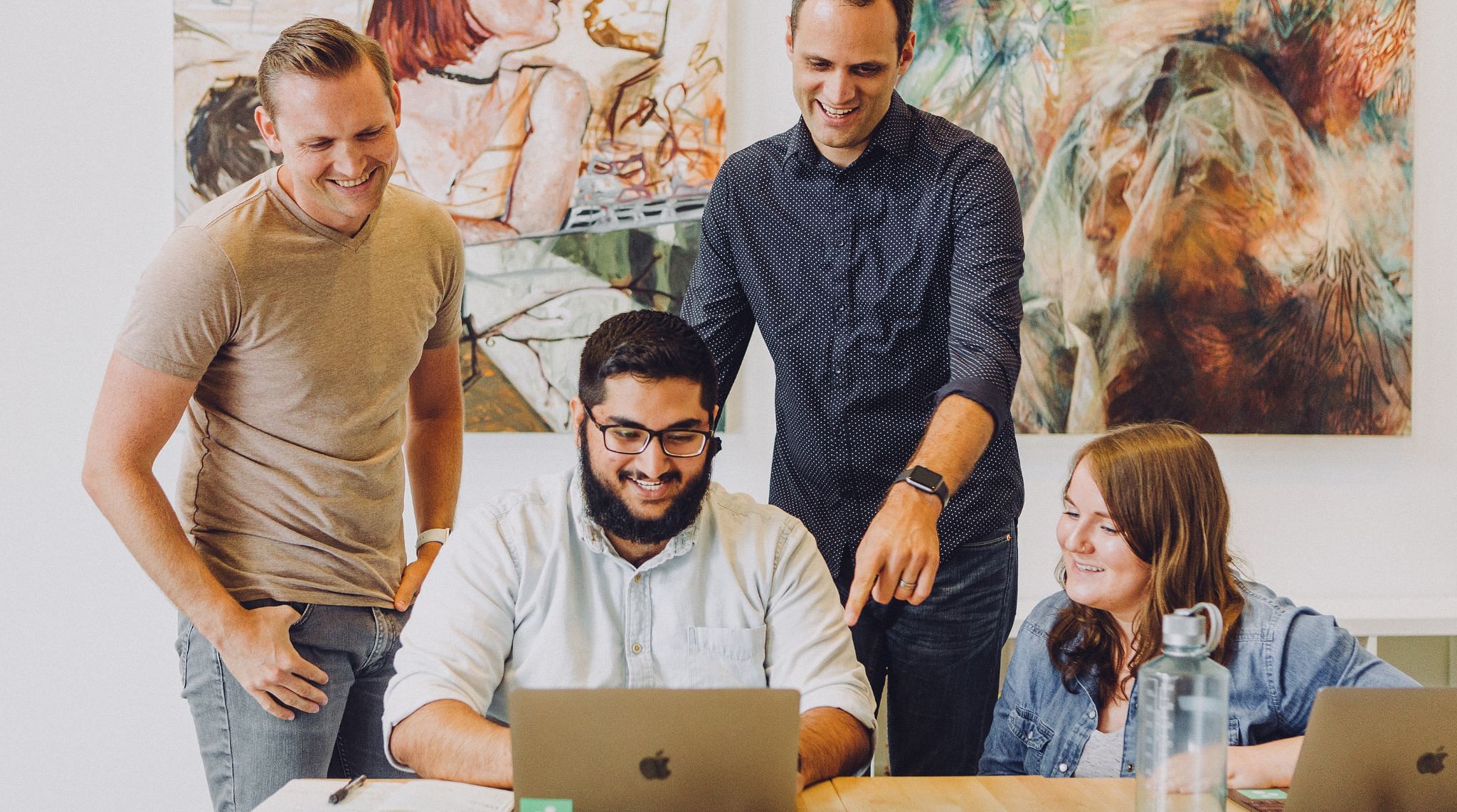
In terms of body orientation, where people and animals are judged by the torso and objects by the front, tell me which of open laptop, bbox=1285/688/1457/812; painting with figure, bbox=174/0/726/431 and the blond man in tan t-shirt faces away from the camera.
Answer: the open laptop

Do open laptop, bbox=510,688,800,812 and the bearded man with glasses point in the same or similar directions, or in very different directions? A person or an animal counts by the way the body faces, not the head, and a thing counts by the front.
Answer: very different directions

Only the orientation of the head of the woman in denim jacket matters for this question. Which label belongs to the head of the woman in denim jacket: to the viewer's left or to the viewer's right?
to the viewer's left

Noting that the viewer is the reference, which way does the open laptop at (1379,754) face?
facing away from the viewer

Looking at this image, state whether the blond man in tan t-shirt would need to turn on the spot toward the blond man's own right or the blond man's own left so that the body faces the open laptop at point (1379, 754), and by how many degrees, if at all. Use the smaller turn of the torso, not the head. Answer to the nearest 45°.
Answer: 0° — they already face it

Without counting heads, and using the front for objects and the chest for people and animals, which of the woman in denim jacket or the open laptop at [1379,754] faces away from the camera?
the open laptop

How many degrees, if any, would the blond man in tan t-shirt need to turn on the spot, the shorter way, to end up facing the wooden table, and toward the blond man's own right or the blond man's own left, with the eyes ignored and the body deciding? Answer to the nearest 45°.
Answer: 0° — they already face it

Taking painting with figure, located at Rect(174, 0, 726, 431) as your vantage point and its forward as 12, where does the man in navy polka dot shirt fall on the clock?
The man in navy polka dot shirt is roughly at 11 o'clock from the painting with figure.

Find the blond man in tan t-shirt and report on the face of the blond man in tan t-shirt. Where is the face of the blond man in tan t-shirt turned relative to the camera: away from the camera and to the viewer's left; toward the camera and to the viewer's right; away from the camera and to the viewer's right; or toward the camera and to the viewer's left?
toward the camera and to the viewer's right

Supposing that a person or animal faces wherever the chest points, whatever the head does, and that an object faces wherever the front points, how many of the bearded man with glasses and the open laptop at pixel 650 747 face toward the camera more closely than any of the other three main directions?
1
